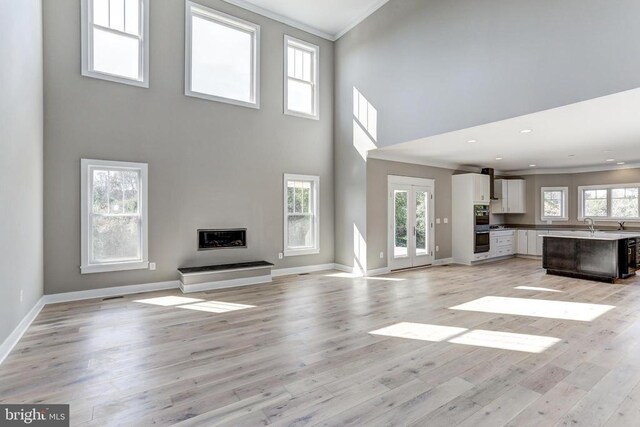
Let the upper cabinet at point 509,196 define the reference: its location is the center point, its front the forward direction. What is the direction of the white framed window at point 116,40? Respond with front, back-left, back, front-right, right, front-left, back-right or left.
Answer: front-right

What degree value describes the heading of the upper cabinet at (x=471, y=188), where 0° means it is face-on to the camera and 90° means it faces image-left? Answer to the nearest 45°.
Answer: approximately 315°

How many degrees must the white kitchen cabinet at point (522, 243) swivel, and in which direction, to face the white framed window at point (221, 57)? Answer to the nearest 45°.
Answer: approximately 45° to its right

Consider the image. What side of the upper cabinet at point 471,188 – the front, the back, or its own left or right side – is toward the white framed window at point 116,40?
right

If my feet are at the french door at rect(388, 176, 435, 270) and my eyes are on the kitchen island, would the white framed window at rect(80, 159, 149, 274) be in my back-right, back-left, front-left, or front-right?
back-right

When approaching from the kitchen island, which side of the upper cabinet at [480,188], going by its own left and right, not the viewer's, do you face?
front

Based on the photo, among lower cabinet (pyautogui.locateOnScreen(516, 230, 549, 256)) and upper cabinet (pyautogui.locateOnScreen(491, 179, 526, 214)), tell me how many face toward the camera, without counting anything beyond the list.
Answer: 2

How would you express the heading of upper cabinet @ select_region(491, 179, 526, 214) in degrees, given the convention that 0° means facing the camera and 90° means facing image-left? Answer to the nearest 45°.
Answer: approximately 0°

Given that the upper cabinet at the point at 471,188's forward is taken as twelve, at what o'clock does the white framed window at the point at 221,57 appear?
The white framed window is roughly at 3 o'clock from the upper cabinet.

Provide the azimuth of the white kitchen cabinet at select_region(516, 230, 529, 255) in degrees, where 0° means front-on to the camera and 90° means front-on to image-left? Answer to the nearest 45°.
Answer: approximately 0°
